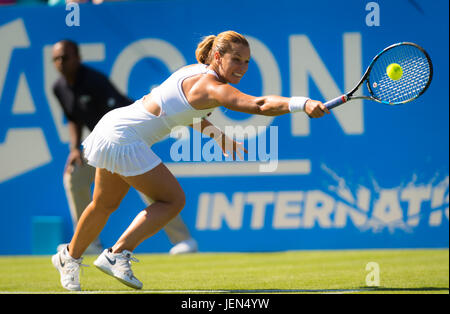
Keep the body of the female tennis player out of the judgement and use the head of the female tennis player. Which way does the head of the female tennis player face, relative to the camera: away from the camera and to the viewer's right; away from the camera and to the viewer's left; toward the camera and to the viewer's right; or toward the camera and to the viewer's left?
toward the camera and to the viewer's right

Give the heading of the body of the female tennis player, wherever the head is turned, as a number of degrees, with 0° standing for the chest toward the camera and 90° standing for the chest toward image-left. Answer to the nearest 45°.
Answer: approximately 270°

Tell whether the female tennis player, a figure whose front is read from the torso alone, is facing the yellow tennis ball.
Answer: yes
